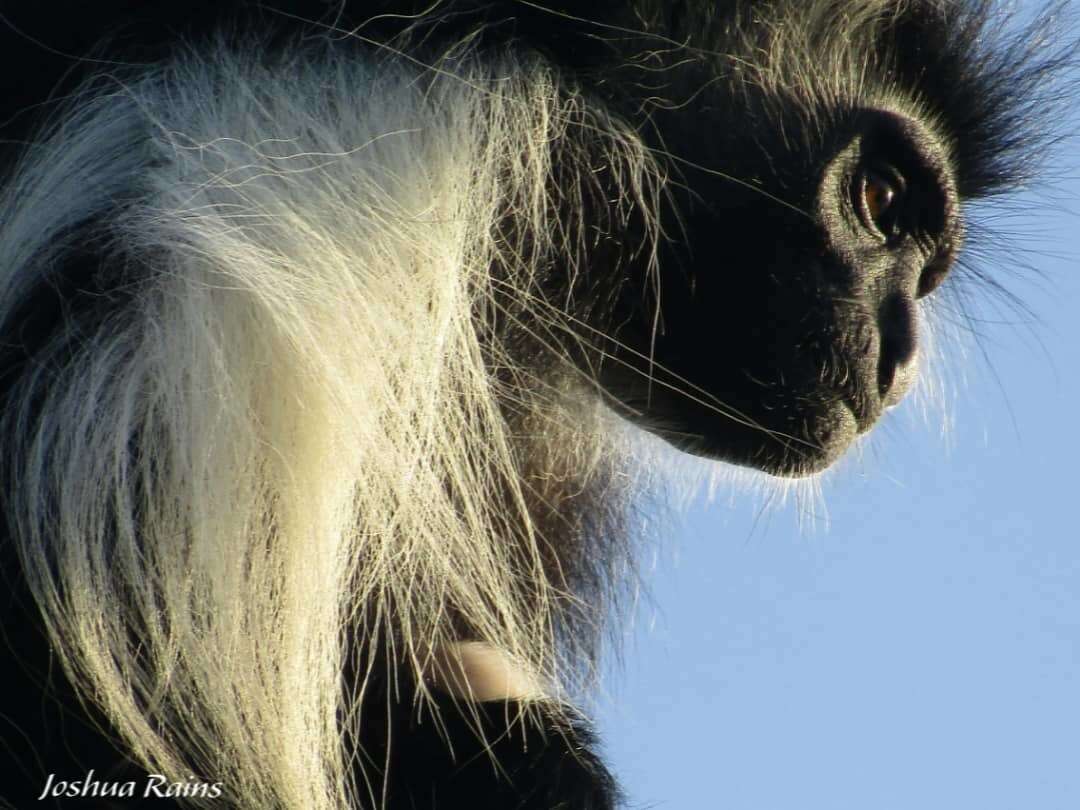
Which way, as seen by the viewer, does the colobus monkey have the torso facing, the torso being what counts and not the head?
to the viewer's right
